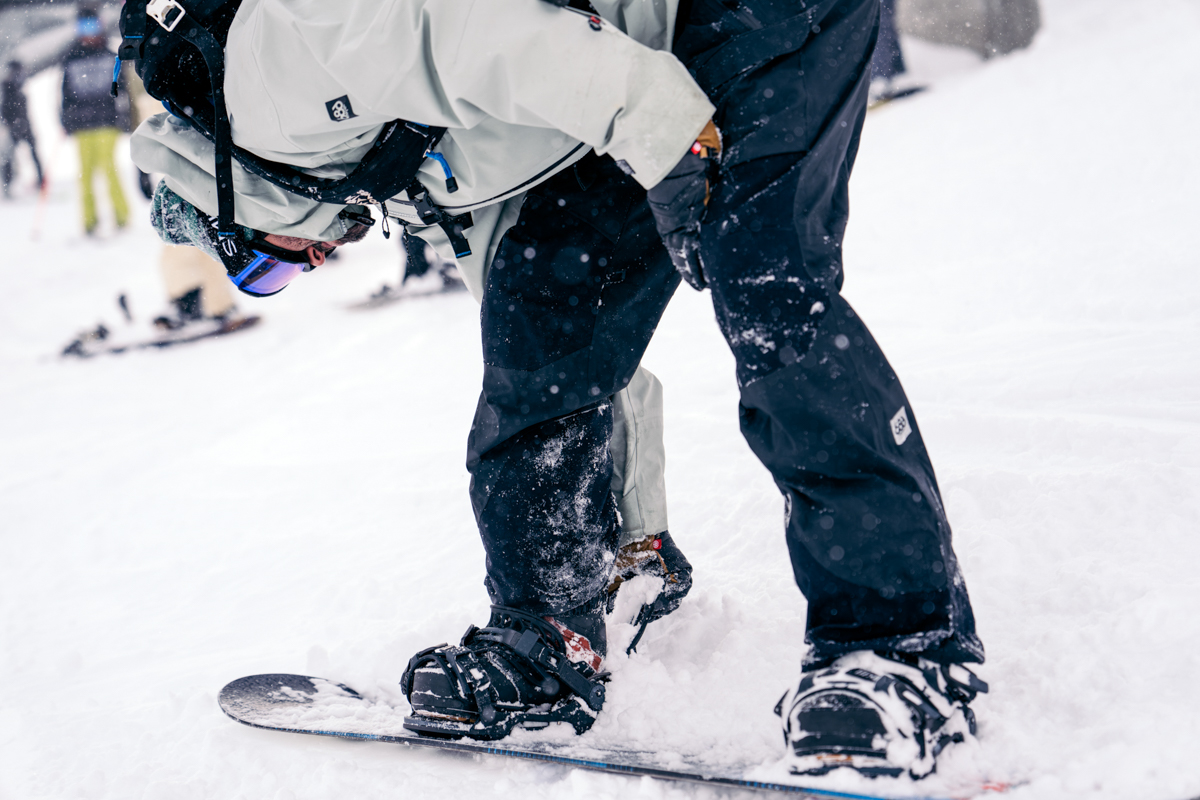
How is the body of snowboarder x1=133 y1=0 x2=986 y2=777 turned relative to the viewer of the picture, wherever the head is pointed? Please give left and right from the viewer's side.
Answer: facing the viewer and to the left of the viewer

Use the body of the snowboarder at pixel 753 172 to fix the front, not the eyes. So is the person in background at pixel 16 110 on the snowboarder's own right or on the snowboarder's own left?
on the snowboarder's own right

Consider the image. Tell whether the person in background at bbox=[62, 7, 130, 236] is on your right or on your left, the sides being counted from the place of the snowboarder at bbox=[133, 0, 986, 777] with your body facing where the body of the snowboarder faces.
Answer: on your right

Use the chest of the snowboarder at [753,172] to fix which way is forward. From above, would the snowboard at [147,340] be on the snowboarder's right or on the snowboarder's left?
on the snowboarder's right

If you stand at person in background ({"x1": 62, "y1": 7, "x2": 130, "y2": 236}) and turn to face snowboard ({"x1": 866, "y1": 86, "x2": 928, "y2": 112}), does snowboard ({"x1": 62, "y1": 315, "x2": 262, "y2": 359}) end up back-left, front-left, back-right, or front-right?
front-right
